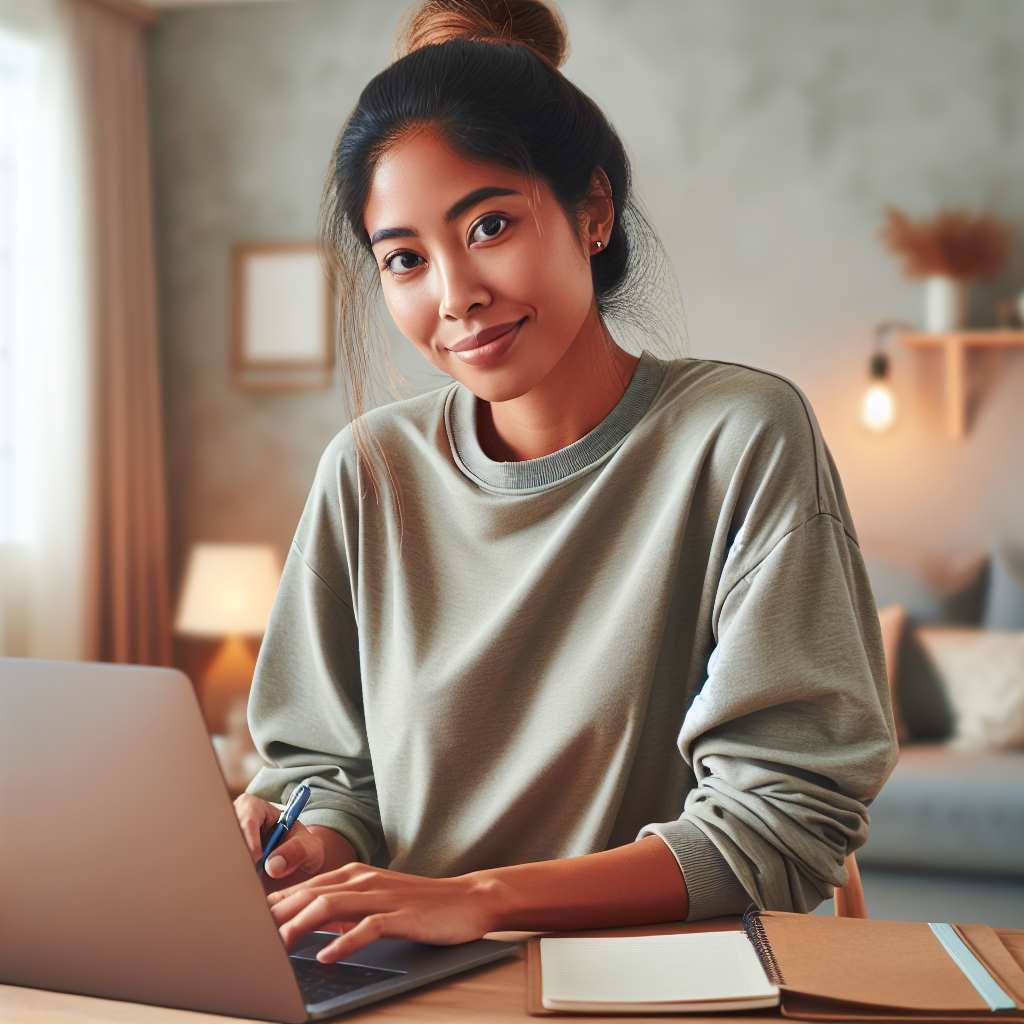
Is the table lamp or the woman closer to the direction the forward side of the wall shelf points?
the woman

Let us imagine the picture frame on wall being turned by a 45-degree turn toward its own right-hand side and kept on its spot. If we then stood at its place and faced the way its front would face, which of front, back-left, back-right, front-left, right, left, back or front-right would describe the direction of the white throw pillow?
left

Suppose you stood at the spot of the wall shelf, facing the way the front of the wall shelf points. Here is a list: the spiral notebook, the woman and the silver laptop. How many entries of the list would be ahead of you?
3

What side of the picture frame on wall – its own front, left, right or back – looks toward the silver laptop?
front

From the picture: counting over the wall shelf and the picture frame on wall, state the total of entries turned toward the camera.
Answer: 2

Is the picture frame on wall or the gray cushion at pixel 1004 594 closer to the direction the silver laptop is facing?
the gray cushion

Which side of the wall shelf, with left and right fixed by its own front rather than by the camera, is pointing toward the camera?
front

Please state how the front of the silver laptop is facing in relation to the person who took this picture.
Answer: facing away from the viewer and to the right of the viewer

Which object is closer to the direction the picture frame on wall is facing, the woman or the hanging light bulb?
the woman

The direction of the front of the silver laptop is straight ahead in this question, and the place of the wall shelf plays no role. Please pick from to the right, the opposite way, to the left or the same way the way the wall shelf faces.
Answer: the opposite way

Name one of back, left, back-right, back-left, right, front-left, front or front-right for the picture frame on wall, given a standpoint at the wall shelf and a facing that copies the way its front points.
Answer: right

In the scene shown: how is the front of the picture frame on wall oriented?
toward the camera

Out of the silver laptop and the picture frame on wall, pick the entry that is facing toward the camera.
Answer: the picture frame on wall

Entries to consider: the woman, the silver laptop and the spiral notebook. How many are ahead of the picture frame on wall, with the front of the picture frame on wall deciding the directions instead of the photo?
3

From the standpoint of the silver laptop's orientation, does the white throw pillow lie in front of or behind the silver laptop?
in front

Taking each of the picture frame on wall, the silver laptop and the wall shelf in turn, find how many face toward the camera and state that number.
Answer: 2

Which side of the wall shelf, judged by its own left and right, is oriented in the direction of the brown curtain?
right

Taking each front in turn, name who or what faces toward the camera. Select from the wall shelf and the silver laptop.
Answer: the wall shelf

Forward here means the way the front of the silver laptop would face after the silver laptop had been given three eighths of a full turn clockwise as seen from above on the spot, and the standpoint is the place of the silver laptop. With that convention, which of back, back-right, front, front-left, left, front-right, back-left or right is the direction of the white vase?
back-left
